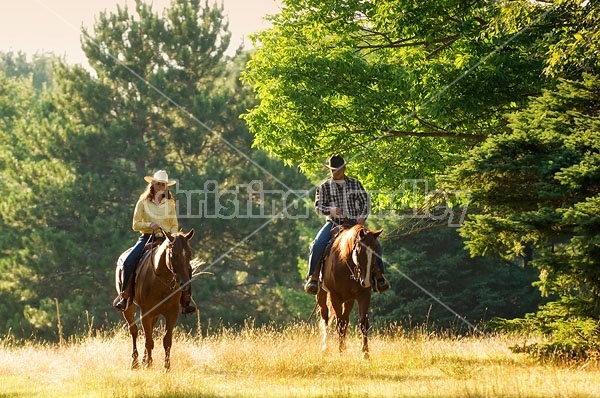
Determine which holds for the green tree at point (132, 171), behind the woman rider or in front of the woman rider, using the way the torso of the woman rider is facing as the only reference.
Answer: behind

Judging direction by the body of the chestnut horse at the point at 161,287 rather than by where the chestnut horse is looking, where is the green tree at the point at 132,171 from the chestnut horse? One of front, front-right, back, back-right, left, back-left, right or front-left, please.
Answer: back-left

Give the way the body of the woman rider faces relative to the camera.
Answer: toward the camera

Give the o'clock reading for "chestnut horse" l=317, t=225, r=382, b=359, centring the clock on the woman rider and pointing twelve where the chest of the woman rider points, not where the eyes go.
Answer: The chestnut horse is roughly at 9 o'clock from the woman rider.
